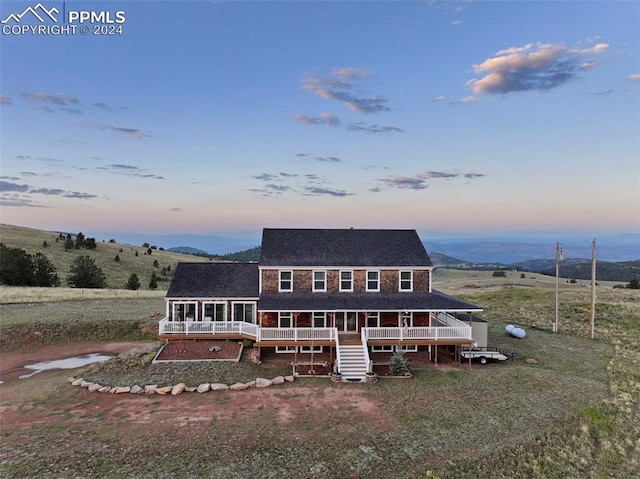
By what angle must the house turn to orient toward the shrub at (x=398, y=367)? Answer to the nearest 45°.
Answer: approximately 45° to its left

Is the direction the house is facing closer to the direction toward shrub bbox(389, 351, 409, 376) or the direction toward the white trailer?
the shrub

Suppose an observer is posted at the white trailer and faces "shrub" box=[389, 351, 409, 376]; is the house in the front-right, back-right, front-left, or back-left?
front-right

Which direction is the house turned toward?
toward the camera

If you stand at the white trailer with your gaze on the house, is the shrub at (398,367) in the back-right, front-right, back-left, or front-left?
front-left

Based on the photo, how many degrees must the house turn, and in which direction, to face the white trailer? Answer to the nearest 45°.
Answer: approximately 90° to its left

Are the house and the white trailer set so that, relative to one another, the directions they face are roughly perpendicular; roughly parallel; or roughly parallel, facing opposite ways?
roughly perpendicular
